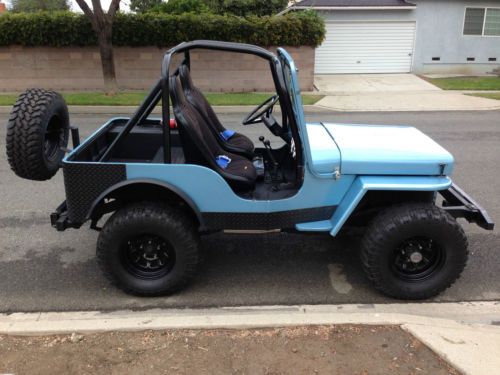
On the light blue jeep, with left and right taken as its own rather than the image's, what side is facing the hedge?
left

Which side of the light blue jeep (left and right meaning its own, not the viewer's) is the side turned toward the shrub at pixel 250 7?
left

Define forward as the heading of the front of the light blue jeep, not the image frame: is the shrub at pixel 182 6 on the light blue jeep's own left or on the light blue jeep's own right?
on the light blue jeep's own left

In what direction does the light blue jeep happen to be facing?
to the viewer's right

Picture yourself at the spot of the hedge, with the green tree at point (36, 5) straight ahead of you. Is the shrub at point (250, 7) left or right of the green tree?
right
